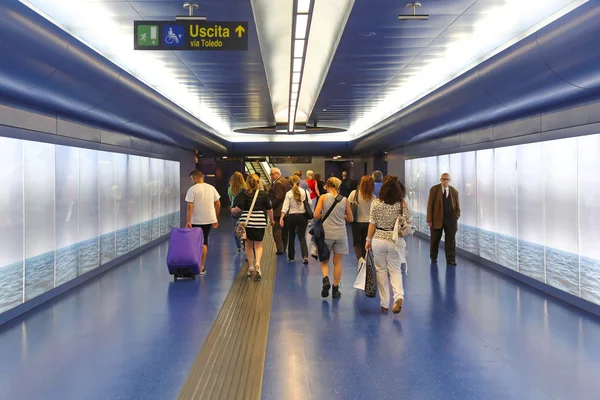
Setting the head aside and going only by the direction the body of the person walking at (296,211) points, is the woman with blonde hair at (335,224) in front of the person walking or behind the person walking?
behind

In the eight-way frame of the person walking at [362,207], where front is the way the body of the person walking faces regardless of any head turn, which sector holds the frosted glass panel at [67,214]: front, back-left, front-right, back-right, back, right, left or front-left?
left

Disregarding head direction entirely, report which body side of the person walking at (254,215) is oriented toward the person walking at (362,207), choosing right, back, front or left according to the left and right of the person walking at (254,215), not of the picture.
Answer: right

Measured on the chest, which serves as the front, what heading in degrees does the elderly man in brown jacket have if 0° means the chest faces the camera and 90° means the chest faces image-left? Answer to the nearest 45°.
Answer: approximately 0°

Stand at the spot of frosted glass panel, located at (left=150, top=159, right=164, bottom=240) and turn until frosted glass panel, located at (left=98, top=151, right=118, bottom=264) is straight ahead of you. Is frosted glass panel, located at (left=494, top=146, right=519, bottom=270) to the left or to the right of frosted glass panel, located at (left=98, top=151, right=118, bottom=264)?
left

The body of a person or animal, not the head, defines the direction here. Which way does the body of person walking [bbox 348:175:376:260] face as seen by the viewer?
away from the camera

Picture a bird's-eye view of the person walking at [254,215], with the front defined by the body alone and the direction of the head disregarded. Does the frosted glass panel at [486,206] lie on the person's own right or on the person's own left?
on the person's own right

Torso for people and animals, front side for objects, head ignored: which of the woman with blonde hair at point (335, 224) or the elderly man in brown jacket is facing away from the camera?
the woman with blonde hair

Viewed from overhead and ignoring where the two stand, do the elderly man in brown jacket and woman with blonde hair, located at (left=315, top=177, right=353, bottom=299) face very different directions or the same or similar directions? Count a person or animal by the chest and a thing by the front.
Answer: very different directions

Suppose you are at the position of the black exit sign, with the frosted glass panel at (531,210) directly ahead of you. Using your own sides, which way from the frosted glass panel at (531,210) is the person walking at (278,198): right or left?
left

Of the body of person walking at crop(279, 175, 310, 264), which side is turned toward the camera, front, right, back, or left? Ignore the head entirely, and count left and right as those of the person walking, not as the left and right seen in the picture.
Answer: back

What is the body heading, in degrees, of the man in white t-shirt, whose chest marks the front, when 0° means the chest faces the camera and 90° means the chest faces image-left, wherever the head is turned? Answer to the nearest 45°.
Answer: approximately 180°

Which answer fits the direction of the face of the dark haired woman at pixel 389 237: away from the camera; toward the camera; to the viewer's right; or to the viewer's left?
away from the camera
